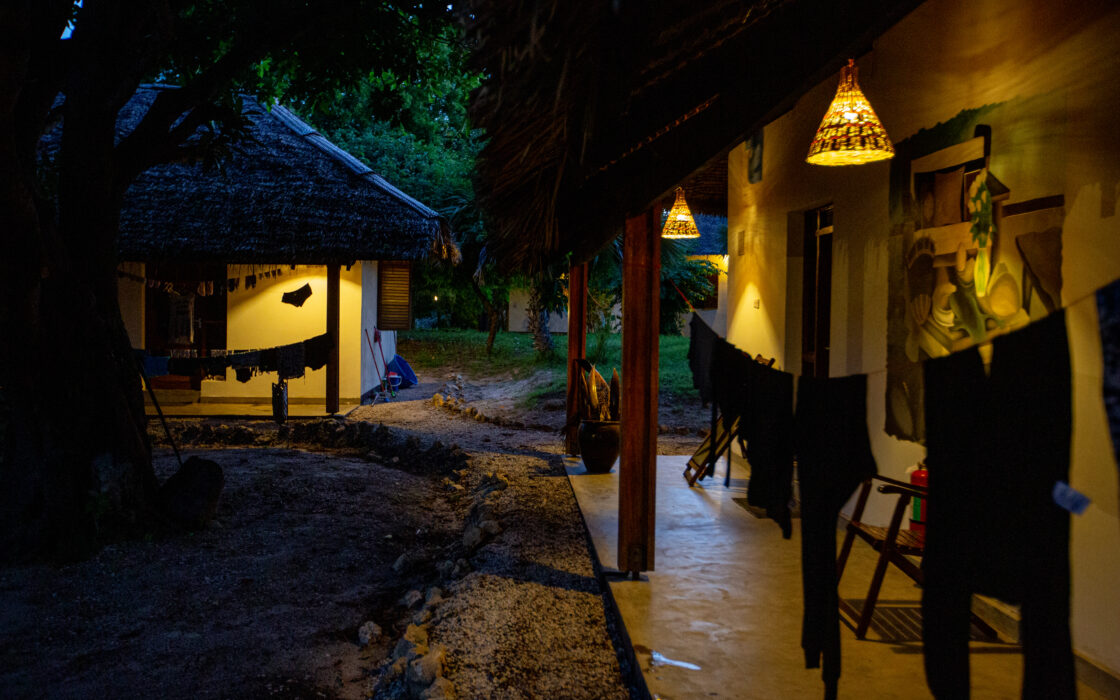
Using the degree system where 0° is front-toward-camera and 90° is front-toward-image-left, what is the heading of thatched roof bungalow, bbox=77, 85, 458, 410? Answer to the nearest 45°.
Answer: approximately 0°

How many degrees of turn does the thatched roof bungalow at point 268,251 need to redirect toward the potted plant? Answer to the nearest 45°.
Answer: approximately 45° to its left

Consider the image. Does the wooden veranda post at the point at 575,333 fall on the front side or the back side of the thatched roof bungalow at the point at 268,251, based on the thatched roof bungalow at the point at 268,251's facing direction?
on the front side

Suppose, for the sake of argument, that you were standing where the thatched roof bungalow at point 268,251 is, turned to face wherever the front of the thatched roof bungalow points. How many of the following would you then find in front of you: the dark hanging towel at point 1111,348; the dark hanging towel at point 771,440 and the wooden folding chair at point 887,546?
3

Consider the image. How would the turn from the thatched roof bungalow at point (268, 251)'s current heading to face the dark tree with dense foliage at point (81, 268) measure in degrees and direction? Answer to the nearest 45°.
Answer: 0° — it already faces it

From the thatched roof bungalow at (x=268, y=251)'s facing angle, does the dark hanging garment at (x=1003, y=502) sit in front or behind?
in front

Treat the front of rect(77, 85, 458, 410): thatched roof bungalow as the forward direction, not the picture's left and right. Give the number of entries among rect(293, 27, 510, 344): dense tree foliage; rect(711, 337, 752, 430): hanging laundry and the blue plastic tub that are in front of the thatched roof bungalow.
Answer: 1

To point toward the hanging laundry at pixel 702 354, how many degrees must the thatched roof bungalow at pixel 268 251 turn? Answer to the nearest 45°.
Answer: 0° — it already faces it

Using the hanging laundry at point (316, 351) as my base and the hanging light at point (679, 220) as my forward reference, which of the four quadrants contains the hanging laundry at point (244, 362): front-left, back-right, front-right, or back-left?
back-right

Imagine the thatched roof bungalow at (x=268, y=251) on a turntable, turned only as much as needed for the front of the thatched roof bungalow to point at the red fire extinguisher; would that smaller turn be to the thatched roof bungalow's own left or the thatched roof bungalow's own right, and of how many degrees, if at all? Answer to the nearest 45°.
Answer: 0° — it already faces it

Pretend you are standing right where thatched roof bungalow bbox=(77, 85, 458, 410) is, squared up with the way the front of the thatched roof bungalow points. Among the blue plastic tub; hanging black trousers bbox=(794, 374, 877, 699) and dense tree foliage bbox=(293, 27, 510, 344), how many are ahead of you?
1

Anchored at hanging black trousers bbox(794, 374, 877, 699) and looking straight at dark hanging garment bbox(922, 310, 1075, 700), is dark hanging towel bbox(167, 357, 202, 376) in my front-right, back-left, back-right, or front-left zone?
back-right

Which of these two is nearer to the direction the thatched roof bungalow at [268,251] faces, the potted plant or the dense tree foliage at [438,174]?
the potted plant

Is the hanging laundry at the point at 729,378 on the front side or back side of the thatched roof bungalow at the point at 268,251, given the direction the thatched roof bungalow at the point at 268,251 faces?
on the front side
